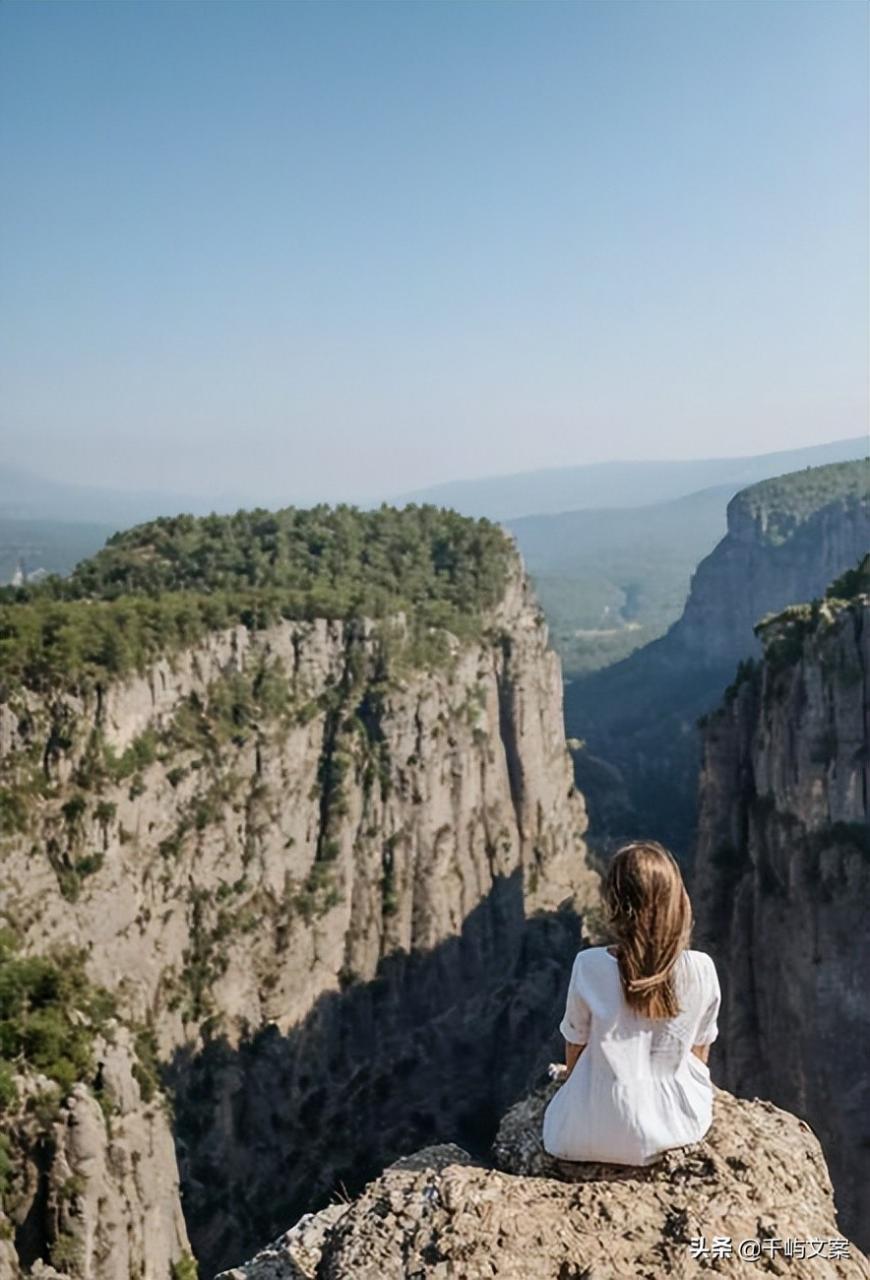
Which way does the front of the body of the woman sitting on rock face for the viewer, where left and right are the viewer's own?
facing away from the viewer

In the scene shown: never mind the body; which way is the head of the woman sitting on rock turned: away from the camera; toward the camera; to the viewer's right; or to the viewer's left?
away from the camera

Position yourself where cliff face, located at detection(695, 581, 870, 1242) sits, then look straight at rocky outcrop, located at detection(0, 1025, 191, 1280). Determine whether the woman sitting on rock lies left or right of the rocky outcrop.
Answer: left

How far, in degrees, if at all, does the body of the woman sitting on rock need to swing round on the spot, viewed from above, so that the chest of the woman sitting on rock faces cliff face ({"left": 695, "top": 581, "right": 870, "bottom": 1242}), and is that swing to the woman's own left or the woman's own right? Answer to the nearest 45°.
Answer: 0° — they already face it
